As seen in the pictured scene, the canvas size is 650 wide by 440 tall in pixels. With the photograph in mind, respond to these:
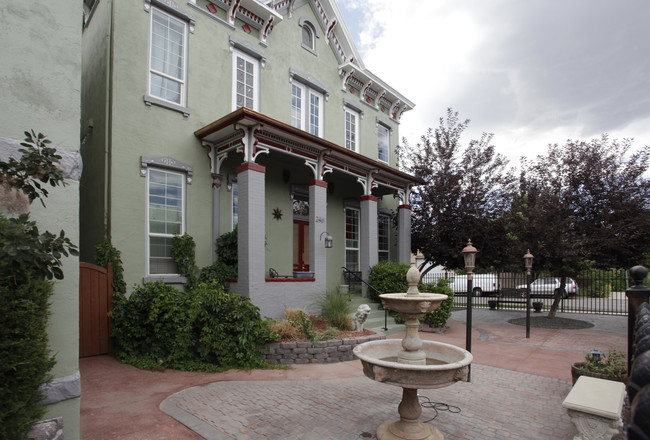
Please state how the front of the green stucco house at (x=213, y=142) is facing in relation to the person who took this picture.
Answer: facing the viewer and to the right of the viewer

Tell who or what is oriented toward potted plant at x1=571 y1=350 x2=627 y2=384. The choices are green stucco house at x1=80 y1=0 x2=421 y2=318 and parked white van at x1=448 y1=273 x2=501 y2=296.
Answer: the green stucco house

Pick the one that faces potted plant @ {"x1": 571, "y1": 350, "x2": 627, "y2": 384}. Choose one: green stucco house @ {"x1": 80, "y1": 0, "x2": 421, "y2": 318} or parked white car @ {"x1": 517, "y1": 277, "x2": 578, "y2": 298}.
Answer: the green stucco house

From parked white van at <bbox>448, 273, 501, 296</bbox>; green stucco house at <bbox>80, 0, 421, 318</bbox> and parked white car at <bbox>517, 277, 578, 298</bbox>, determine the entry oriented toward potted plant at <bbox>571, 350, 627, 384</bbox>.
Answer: the green stucco house

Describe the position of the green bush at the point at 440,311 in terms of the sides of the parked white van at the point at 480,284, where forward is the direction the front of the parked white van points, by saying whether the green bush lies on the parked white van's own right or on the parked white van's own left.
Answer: on the parked white van's own left

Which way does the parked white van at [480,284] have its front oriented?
to the viewer's left
